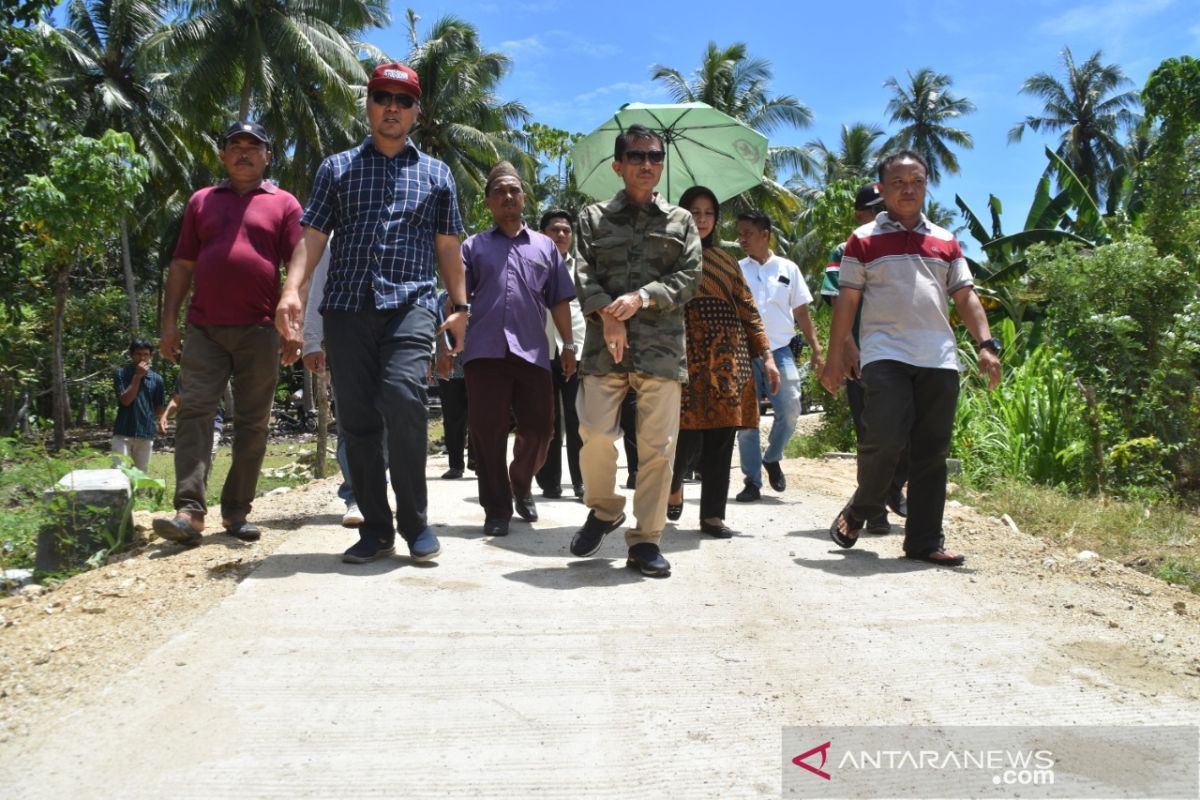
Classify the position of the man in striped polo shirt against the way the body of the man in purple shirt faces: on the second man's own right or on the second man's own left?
on the second man's own left

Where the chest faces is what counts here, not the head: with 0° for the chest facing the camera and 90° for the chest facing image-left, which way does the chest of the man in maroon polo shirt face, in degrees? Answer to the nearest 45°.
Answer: approximately 0°

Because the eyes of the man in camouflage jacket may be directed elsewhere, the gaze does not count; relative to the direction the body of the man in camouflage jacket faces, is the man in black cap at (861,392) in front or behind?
behind

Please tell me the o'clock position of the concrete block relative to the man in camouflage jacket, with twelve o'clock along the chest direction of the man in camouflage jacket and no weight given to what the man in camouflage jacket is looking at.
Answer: The concrete block is roughly at 3 o'clock from the man in camouflage jacket.

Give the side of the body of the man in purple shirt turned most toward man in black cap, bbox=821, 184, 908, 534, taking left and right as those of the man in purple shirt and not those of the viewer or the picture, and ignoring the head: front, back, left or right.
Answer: left

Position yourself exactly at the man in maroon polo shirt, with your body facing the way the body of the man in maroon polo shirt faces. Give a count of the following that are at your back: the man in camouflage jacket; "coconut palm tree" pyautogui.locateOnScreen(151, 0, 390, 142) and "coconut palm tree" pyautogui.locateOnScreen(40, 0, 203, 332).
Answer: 2
